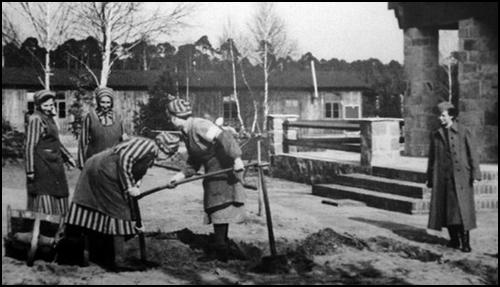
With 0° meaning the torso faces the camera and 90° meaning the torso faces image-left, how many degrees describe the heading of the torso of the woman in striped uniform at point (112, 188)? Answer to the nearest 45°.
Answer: approximately 270°

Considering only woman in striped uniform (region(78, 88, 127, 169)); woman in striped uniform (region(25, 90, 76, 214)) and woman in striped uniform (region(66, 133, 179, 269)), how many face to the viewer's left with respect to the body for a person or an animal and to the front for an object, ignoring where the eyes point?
0

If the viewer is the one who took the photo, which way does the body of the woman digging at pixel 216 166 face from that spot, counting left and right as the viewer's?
facing to the left of the viewer

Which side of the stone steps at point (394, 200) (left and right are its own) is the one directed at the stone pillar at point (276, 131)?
right

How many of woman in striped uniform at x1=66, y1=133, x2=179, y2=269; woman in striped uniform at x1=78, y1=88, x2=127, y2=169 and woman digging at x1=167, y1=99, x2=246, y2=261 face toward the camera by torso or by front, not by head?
1

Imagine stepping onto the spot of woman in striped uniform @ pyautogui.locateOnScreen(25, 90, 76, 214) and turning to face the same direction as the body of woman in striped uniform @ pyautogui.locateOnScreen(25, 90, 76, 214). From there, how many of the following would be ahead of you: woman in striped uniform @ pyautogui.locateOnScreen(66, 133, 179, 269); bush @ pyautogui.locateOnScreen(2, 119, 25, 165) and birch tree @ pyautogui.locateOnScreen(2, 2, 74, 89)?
1

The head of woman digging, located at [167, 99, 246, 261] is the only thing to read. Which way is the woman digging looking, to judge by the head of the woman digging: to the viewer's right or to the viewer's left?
to the viewer's left

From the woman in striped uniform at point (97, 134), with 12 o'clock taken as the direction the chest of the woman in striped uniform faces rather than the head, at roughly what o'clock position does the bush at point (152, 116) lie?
The bush is roughly at 7 o'clock from the woman in striped uniform.

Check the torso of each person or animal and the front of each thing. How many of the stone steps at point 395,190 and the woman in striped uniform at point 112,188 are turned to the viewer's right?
1

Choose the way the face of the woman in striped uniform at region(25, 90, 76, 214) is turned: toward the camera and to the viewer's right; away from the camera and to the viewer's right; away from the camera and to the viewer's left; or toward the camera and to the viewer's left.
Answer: toward the camera and to the viewer's right

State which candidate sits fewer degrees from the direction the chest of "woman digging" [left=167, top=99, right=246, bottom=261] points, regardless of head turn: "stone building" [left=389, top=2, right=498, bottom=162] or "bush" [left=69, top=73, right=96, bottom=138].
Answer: the bush

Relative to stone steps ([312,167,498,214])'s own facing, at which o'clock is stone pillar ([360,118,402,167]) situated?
The stone pillar is roughly at 4 o'clock from the stone steps.

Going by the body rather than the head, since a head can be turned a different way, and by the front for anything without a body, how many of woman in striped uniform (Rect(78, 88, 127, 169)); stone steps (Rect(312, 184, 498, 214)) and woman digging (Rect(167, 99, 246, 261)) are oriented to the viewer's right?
0

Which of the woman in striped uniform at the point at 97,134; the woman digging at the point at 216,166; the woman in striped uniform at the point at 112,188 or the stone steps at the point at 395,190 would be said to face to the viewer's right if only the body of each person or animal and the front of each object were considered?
the woman in striped uniform at the point at 112,188

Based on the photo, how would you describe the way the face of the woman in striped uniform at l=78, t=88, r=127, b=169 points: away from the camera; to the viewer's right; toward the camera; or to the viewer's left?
toward the camera

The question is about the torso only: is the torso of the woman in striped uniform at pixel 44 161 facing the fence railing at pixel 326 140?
no

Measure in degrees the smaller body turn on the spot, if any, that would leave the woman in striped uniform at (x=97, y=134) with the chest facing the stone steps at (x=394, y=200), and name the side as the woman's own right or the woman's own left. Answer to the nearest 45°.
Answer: approximately 135° to the woman's own left

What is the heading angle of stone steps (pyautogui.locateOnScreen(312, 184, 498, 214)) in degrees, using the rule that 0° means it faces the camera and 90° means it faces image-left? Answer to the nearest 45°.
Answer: approximately 45°

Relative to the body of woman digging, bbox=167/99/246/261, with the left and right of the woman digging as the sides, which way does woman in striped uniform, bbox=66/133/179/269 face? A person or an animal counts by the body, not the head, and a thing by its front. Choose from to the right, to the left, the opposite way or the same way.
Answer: the opposite way

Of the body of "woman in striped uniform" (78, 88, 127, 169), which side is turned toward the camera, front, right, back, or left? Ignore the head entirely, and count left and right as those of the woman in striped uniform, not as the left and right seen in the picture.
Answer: front

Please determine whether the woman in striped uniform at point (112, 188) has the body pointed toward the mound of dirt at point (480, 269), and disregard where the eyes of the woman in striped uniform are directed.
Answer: yes
